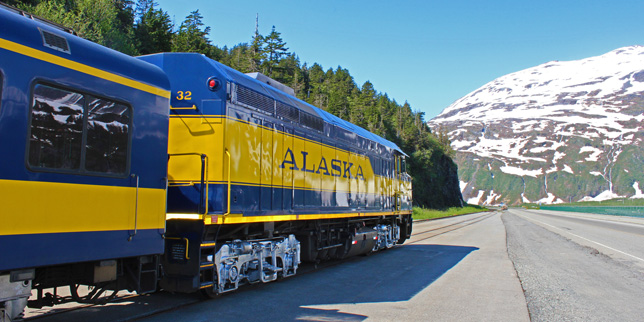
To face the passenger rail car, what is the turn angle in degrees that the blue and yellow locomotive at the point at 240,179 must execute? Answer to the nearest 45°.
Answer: approximately 180°

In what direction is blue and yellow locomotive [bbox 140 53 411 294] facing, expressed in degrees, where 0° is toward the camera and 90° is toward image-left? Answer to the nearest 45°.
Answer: approximately 225°

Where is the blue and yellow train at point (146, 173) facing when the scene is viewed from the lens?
facing away from the viewer and to the right of the viewer
